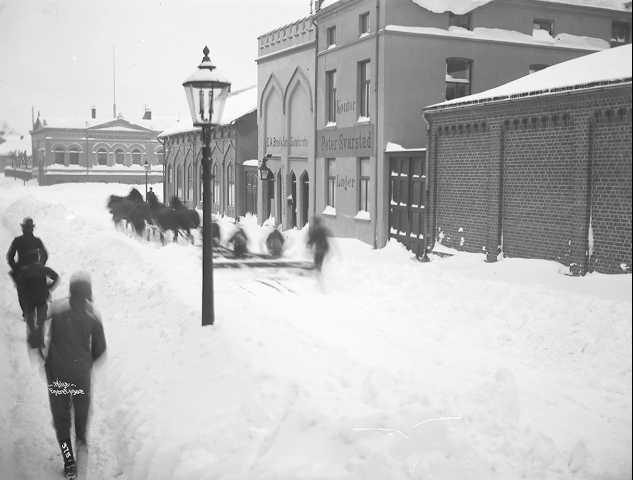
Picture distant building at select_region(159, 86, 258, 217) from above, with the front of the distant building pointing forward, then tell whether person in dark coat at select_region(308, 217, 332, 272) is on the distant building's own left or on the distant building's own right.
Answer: on the distant building's own left

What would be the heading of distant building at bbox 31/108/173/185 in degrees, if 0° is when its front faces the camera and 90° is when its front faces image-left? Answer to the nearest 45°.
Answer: approximately 0°

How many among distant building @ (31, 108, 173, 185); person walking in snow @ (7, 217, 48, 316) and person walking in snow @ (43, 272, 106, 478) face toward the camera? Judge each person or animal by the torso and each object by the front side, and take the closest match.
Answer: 1

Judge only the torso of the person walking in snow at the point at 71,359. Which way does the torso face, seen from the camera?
away from the camera

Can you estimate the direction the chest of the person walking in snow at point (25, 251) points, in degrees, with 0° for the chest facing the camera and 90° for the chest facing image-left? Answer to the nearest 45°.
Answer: approximately 180°

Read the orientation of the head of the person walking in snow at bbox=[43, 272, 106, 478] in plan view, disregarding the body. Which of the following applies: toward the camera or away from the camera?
away from the camera
